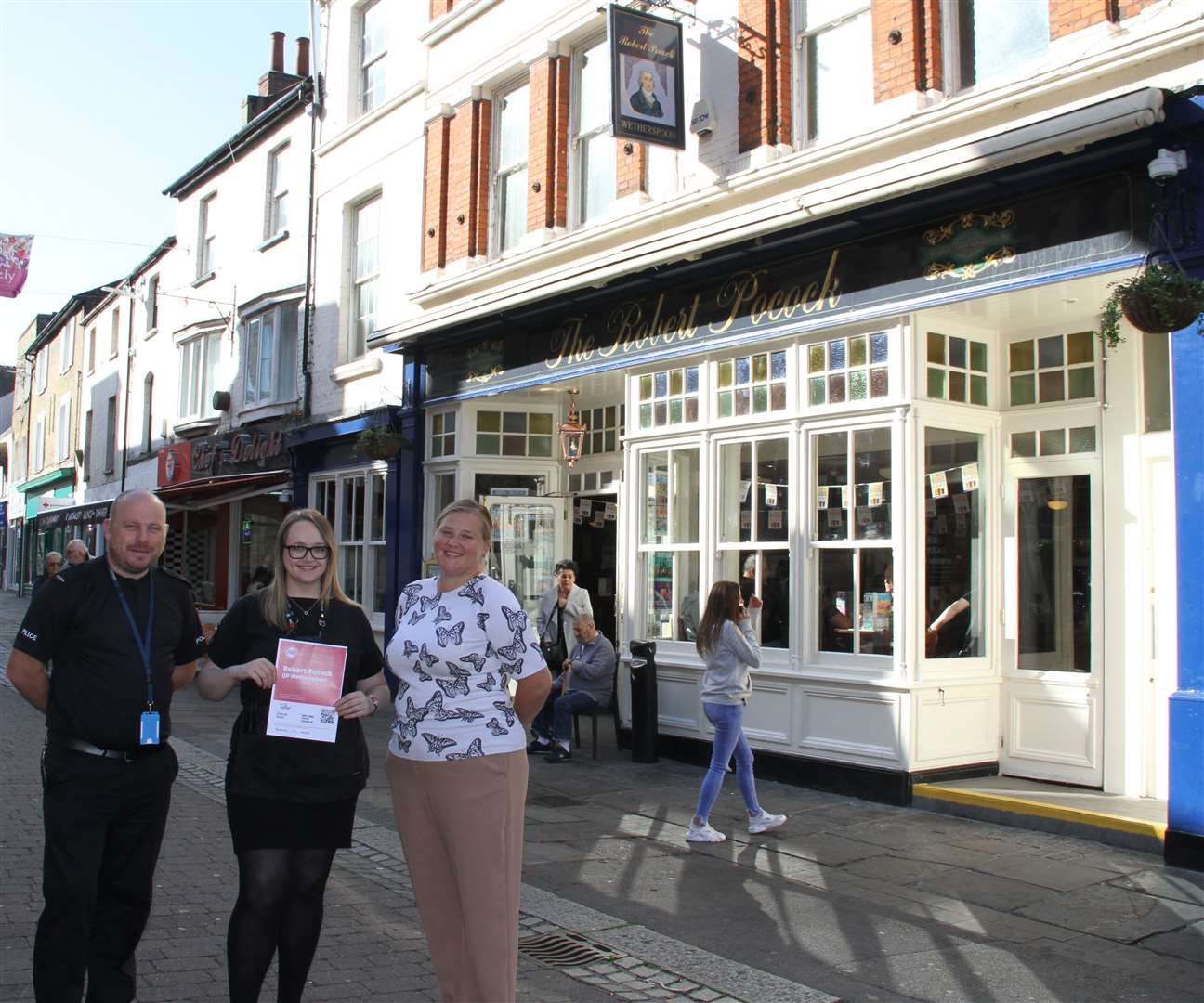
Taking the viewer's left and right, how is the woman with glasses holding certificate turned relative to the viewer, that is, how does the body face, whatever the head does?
facing the viewer

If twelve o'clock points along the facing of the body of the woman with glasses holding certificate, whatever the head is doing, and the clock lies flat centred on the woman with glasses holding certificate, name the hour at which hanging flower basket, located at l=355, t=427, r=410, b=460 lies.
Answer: The hanging flower basket is roughly at 6 o'clock from the woman with glasses holding certificate.

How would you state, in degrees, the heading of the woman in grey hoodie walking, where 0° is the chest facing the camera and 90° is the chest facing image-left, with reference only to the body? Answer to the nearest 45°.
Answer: approximately 270°

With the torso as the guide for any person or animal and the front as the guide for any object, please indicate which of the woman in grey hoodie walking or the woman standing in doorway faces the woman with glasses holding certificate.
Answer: the woman standing in doorway

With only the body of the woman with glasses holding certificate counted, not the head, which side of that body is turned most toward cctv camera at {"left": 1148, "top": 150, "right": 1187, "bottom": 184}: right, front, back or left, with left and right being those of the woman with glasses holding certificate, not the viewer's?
left

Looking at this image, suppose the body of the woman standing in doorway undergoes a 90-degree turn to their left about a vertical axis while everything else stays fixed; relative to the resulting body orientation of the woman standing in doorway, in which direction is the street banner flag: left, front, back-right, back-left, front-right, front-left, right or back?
back-left

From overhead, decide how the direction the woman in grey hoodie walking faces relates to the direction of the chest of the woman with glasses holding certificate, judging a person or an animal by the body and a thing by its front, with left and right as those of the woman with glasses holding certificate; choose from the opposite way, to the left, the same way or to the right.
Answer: to the left

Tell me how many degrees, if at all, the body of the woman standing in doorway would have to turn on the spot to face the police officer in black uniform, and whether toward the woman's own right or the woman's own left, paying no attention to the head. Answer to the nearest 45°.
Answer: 0° — they already face them

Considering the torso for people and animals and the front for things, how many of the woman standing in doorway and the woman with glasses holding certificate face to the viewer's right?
0

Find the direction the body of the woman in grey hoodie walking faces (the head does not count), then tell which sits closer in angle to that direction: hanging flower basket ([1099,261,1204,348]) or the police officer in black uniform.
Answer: the hanging flower basket
